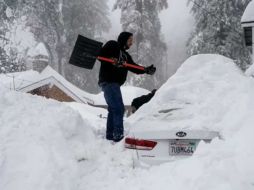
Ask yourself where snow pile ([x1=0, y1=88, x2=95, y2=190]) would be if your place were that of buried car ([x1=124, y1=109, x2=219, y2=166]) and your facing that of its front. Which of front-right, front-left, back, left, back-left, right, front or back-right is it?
left

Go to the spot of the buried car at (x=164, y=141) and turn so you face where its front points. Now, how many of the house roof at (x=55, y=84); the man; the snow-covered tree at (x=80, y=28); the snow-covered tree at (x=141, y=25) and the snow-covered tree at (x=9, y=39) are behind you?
0

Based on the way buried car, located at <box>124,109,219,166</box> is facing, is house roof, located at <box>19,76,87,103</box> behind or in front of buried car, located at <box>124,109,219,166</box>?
in front

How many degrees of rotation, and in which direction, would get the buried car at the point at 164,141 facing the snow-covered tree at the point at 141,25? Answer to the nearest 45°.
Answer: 0° — it already faces it

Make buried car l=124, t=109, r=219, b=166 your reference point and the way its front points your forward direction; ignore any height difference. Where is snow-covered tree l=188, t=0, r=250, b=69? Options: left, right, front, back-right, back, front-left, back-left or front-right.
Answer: front

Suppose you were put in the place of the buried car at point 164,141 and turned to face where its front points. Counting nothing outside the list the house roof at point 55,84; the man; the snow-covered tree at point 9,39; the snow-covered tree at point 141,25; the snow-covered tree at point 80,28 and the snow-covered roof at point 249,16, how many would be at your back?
0

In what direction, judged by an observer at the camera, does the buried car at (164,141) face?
facing away from the viewer

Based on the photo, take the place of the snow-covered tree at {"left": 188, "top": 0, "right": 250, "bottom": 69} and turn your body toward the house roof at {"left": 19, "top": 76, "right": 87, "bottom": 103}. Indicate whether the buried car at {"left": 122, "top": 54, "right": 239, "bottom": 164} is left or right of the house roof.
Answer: left

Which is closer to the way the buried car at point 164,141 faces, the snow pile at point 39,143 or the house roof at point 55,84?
the house roof

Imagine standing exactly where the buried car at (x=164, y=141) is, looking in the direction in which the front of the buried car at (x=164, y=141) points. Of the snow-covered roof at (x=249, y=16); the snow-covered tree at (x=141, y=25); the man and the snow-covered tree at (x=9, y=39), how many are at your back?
0

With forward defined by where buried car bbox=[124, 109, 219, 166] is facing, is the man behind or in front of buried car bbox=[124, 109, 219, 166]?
in front

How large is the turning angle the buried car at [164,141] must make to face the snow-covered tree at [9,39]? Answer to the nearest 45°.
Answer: approximately 45° to its left

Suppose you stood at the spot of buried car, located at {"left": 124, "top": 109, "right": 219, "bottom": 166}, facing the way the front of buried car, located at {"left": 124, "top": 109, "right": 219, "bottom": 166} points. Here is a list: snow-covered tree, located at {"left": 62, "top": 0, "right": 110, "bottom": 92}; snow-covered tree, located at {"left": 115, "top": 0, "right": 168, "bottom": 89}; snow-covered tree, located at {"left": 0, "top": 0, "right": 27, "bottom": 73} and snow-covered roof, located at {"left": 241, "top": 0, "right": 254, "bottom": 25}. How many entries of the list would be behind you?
0

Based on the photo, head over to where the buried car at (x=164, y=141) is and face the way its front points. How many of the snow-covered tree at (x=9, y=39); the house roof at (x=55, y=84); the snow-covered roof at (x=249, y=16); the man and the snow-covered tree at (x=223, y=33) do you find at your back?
0
